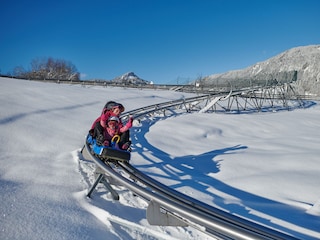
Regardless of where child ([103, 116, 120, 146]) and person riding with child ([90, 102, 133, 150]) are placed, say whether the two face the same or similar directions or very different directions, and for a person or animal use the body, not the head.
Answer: same or similar directions

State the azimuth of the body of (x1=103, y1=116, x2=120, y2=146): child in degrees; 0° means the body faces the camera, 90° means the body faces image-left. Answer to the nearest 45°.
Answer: approximately 315°

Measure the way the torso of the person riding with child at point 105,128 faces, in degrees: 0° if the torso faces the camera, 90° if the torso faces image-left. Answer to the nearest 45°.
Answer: approximately 315°
